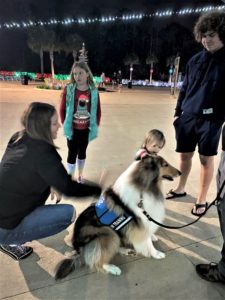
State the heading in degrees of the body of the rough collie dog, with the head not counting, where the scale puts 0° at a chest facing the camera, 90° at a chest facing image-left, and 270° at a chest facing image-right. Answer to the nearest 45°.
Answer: approximately 270°

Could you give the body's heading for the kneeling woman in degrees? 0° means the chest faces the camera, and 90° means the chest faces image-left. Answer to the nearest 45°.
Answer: approximately 270°

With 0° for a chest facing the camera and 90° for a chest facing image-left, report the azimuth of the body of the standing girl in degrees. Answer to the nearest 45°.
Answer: approximately 0°

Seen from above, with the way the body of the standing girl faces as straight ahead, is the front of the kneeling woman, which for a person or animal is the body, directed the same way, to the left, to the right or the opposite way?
to the left

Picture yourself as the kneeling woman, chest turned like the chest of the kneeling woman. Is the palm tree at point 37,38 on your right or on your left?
on your left

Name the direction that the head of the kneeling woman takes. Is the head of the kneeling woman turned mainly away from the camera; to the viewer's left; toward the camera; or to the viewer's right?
to the viewer's right

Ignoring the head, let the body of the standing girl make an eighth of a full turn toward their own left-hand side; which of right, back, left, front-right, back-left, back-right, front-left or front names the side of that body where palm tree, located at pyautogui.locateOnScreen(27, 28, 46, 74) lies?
back-left

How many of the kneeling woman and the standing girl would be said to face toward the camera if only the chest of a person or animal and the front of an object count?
1
